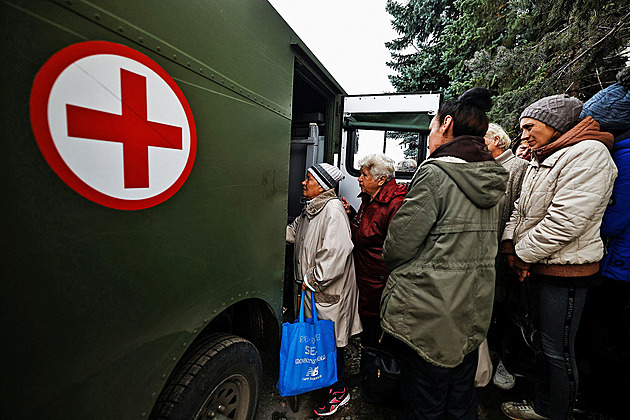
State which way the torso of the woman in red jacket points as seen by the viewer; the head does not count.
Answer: to the viewer's left

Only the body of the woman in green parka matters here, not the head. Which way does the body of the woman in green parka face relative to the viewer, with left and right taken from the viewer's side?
facing away from the viewer and to the left of the viewer

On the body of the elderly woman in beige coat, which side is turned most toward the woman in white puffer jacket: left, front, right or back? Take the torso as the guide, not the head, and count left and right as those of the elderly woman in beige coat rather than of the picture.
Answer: back

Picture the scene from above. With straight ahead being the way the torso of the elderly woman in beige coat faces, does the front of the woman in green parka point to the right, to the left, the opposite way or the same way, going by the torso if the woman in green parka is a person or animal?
to the right

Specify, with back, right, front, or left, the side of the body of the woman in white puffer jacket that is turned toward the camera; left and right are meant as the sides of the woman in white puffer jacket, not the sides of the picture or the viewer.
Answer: left

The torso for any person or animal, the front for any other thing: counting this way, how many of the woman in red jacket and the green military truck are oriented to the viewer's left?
1

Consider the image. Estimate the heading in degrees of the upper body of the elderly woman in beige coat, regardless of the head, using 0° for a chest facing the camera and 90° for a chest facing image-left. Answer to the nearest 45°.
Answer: approximately 90°

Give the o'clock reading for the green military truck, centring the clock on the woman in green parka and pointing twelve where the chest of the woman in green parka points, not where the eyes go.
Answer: The green military truck is roughly at 9 o'clock from the woman in green parka.
